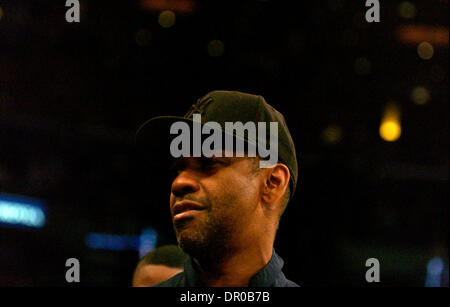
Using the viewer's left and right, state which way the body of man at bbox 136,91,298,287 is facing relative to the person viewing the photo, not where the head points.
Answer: facing the viewer and to the left of the viewer

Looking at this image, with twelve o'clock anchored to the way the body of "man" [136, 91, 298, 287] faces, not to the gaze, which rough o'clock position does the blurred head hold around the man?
The blurred head is roughly at 4 o'clock from the man.
